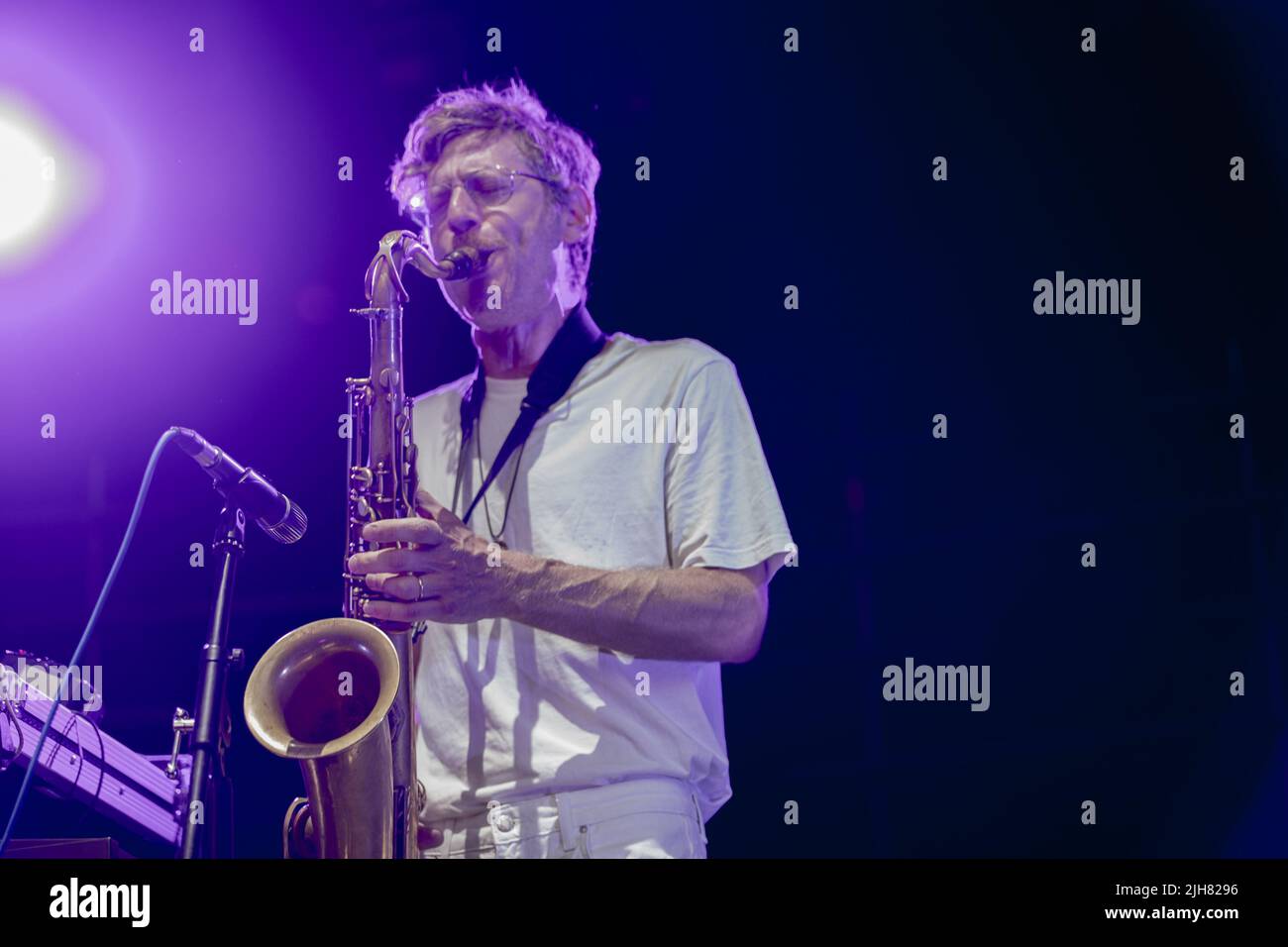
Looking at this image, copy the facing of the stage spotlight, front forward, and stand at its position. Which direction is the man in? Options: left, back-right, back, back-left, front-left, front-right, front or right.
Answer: front-left

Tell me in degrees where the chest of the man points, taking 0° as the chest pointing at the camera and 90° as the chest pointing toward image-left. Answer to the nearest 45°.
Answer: approximately 45°

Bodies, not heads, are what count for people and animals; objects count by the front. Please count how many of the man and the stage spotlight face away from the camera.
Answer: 0
